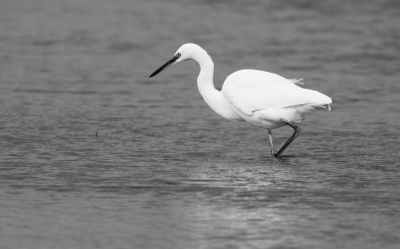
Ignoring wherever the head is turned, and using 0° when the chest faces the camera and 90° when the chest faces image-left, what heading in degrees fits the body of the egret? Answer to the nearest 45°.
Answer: approximately 90°
